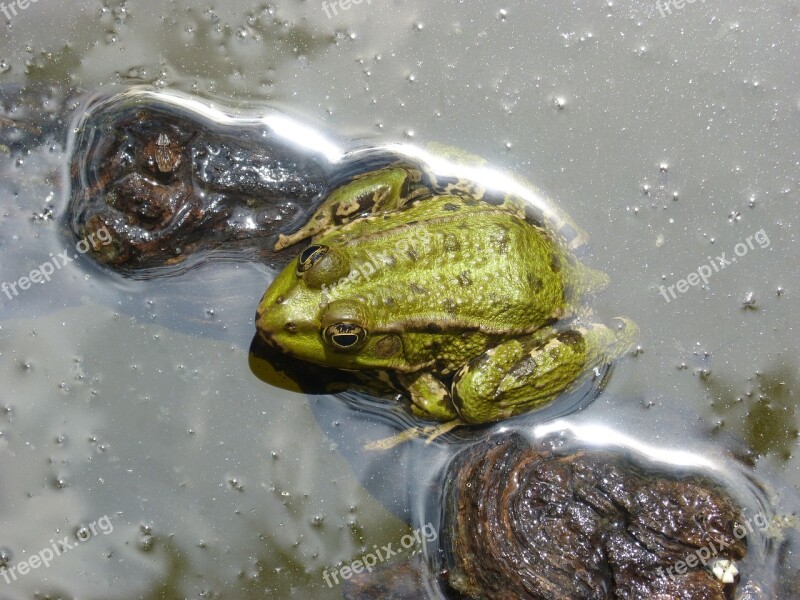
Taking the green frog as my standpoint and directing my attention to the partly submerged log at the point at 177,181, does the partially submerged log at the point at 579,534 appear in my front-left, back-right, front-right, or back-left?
back-left

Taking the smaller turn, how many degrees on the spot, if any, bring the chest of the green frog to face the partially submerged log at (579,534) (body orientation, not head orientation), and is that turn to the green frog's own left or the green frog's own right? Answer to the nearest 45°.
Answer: approximately 135° to the green frog's own left

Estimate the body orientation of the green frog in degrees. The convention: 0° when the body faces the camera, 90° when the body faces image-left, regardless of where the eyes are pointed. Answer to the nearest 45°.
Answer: approximately 90°

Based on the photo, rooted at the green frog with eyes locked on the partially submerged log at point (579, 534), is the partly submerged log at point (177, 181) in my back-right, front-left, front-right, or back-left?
back-right

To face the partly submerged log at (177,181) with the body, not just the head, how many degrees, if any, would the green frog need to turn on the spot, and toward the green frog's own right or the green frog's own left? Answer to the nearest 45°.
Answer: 0° — it already faces it
